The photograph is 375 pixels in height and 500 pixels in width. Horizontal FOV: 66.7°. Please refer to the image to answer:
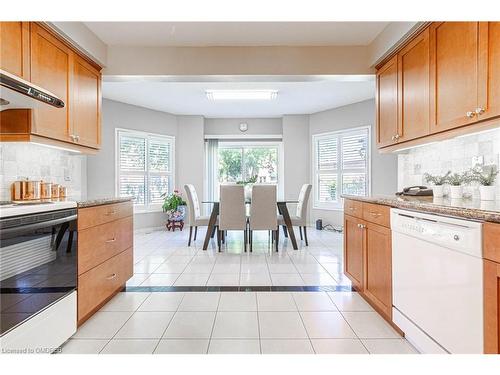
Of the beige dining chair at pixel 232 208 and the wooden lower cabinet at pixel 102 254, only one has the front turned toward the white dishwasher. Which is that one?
the wooden lower cabinet

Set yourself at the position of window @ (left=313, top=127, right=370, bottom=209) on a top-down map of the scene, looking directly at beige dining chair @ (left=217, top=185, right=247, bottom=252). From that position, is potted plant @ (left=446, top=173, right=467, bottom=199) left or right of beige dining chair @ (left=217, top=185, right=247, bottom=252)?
left

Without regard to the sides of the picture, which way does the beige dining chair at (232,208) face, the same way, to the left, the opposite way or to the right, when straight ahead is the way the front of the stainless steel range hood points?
to the left

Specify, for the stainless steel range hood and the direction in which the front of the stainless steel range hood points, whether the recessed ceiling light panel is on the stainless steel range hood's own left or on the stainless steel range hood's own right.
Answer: on the stainless steel range hood's own left

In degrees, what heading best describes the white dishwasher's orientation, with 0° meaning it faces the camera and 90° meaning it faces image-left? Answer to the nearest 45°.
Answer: approximately 45°

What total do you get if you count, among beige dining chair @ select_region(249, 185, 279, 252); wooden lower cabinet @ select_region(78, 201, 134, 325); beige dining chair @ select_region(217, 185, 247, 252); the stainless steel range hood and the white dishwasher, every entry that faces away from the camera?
2

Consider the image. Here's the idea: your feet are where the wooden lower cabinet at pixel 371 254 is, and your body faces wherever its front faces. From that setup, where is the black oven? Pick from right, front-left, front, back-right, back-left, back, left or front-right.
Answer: front

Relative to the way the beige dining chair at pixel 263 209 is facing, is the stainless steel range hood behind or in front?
behind

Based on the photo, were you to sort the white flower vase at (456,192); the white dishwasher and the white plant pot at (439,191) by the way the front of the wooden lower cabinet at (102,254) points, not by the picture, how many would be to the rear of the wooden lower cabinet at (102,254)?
0

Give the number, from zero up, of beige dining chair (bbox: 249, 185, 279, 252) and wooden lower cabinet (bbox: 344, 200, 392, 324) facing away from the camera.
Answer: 1

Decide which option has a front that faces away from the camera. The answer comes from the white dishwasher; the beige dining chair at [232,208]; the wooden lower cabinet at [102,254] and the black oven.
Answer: the beige dining chair

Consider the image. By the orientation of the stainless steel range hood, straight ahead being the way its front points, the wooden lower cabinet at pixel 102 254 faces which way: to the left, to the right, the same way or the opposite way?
the same way

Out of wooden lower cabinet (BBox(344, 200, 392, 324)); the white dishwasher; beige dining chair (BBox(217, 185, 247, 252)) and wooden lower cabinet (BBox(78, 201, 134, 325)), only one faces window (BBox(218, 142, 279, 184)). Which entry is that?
the beige dining chair

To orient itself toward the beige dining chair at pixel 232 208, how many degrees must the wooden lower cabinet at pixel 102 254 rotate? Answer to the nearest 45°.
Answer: approximately 90° to its left

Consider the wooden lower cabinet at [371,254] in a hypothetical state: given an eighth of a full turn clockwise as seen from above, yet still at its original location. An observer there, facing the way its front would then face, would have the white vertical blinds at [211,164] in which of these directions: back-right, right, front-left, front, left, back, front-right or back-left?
front-right

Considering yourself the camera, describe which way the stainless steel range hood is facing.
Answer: facing the viewer and to the right of the viewer

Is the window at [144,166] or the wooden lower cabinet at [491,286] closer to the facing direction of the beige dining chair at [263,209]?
the window

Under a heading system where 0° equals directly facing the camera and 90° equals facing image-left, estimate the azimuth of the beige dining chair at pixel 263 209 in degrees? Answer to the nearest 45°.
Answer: approximately 180°

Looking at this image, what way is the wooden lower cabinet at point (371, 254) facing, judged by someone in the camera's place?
facing the viewer and to the left of the viewer

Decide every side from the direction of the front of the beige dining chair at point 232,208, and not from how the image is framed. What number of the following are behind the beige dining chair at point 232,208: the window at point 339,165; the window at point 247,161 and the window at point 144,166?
0
